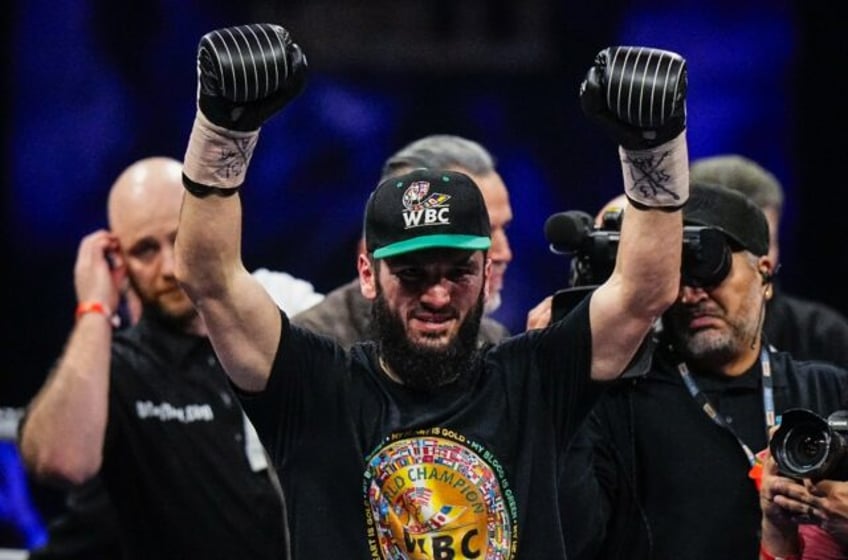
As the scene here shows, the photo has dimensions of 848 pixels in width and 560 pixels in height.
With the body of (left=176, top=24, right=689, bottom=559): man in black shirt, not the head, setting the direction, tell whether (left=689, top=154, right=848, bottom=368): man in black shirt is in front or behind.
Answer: behind

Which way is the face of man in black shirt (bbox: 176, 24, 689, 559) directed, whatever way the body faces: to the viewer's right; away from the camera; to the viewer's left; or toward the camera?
toward the camera

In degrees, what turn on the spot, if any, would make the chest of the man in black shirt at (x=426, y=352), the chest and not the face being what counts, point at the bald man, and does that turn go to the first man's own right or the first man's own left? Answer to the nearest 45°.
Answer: approximately 135° to the first man's own right

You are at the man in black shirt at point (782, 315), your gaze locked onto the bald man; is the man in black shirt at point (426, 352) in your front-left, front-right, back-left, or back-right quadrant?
front-left

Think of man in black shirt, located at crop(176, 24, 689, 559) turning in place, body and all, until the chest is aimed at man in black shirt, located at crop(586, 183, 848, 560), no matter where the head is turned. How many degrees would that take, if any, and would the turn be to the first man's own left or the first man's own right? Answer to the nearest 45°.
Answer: approximately 135° to the first man's own left

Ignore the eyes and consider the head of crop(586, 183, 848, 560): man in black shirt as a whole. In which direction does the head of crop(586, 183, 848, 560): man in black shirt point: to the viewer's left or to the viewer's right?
to the viewer's left

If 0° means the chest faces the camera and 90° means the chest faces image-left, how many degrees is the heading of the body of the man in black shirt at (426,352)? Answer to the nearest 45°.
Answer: approximately 0°
